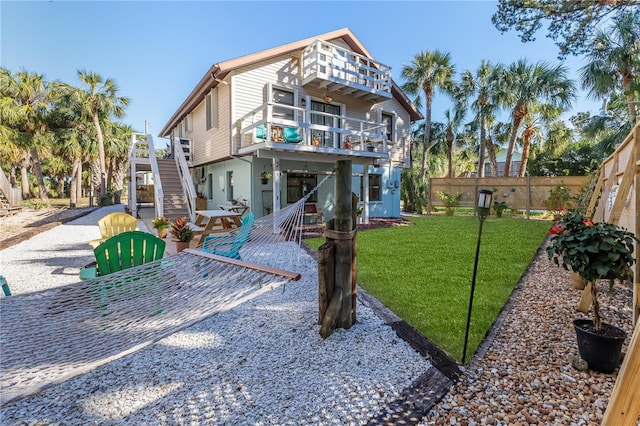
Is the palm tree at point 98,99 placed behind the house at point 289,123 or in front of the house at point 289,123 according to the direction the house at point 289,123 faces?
behind

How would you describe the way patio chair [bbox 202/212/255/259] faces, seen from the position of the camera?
facing to the left of the viewer

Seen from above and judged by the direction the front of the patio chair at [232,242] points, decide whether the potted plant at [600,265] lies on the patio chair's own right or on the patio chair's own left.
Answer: on the patio chair's own left

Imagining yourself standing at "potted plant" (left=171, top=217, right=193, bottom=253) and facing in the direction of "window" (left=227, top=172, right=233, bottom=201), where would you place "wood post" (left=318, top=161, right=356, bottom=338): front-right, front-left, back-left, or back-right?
back-right

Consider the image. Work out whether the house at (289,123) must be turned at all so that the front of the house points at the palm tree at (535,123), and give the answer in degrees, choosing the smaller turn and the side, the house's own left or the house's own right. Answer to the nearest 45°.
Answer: approximately 90° to the house's own left

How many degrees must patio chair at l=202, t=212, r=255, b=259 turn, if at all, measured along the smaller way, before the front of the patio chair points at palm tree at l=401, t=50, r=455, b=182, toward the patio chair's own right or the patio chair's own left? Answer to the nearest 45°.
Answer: approximately 135° to the patio chair's own right

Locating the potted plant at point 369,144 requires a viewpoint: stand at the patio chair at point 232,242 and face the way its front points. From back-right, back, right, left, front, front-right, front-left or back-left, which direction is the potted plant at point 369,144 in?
back-right

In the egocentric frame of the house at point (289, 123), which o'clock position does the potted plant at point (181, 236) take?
The potted plant is roughly at 2 o'clock from the house.

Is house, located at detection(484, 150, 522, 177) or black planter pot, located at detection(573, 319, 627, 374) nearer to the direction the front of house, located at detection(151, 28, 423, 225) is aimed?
the black planter pot

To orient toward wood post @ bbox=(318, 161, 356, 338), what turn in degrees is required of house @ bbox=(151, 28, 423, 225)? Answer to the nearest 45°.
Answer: approximately 45° to its right

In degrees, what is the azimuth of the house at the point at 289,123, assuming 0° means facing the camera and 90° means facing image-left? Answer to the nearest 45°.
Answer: approximately 315°

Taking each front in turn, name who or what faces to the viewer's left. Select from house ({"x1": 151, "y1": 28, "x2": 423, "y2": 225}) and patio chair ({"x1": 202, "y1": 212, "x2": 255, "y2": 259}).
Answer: the patio chair

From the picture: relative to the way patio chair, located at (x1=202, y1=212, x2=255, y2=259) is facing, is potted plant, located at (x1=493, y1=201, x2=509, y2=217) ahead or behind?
behind

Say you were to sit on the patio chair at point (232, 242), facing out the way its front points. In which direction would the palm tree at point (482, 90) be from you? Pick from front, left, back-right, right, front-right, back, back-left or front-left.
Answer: back-right

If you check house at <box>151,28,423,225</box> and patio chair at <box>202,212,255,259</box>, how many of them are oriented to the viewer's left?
1
